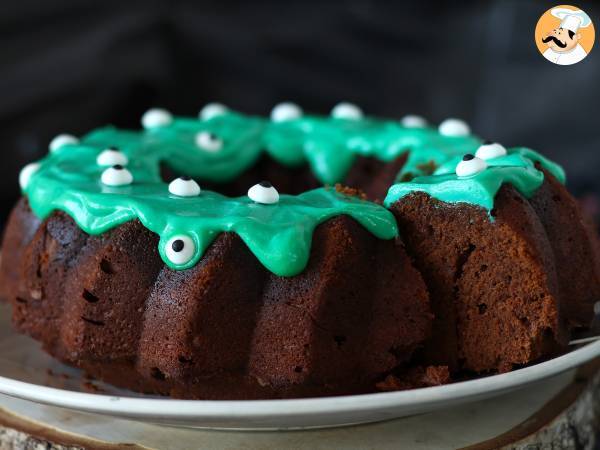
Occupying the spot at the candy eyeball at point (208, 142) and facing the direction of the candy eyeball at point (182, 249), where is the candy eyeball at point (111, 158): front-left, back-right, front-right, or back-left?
front-right

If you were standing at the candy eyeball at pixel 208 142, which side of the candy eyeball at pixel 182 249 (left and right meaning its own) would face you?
back

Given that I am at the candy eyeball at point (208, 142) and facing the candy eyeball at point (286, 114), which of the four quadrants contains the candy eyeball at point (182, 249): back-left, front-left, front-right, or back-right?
back-right

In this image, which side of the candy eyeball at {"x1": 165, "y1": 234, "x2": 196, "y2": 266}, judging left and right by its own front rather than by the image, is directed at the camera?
front

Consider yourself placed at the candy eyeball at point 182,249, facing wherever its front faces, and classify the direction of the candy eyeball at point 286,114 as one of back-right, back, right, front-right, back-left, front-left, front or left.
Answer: back

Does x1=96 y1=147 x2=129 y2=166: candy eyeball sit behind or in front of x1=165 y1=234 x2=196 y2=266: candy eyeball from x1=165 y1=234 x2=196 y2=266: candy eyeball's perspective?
behind
